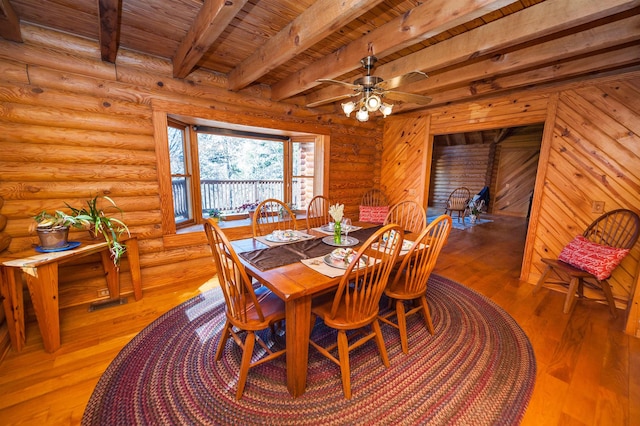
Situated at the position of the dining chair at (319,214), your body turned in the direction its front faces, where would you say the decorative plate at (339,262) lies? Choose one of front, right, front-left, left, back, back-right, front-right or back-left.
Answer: front-right

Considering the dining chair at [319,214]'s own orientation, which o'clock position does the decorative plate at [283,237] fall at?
The decorative plate is roughly at 2 o'clock from the dining chair.

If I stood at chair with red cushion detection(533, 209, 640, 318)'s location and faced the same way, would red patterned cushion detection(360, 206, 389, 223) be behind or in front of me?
in front

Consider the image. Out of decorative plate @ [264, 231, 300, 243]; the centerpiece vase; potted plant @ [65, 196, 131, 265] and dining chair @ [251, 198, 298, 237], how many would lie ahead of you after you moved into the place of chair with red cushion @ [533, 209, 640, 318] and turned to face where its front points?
4

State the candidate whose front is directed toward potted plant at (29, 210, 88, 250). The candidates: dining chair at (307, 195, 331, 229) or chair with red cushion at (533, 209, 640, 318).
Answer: the chair with red cushion

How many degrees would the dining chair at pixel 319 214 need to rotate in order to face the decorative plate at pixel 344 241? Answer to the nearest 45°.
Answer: approximately 45° to its right

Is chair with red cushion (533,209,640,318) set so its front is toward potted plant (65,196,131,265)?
yes

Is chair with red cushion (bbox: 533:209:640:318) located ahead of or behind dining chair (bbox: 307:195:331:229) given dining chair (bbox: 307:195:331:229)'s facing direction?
ahead

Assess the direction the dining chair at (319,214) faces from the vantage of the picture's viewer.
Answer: facing the viewer and to the right of the viewer

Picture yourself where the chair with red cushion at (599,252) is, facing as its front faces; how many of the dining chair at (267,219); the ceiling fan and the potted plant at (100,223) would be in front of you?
3

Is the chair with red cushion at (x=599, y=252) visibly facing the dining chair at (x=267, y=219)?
yes

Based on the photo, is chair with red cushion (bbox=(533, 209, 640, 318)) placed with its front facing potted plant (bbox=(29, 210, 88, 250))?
yes

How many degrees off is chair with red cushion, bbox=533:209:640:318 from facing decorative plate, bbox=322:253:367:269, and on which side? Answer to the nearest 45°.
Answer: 0° — it already faces it

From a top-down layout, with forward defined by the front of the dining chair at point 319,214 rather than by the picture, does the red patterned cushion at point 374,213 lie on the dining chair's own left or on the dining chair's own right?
on the dining chair's own left

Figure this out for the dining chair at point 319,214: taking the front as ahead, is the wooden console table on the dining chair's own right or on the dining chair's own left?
on the dining chair's own right

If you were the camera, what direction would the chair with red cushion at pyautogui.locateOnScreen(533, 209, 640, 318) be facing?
facing the viewer and to the left of the viewer
